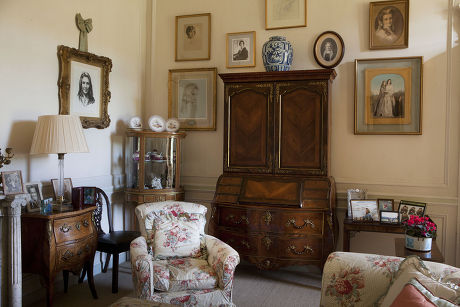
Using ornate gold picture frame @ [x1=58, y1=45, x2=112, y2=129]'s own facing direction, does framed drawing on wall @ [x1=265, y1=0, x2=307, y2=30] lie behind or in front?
in front

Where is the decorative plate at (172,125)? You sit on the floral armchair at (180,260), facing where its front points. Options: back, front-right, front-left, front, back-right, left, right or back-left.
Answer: back-left

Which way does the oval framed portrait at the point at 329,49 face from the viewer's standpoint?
toward the camera

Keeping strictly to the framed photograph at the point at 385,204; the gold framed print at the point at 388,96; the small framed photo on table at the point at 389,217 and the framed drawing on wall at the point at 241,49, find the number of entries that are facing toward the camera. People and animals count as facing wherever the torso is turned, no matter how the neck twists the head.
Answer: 4

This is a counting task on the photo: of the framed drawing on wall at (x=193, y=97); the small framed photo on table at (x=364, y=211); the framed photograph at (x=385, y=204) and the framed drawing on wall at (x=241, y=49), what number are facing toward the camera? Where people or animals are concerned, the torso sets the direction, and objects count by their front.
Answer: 4

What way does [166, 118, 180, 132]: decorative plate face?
toward the camera

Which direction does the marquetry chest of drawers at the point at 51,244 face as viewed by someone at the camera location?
facing the viewer and to the right of the viewer

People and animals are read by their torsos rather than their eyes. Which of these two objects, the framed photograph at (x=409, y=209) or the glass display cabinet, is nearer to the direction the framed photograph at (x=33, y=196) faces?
the framed photograph

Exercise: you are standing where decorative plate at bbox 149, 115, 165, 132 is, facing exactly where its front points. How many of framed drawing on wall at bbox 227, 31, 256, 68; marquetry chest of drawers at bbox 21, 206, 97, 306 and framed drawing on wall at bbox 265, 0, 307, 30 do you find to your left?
2

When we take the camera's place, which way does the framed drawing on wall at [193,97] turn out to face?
facing the viewer

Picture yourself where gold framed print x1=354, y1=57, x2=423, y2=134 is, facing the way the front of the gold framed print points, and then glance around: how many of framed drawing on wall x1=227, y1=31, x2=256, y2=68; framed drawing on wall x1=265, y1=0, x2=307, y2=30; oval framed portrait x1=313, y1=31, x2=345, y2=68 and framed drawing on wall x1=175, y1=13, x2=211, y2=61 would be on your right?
4

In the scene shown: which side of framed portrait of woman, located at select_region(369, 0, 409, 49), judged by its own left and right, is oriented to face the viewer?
front

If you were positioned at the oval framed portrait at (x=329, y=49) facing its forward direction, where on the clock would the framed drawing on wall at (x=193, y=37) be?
The framed drawing on wall is roughly at 3 o'clock from the oval framed portrait.

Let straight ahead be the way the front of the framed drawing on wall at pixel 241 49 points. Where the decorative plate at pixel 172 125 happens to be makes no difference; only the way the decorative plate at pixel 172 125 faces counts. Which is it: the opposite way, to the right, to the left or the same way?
the same way
